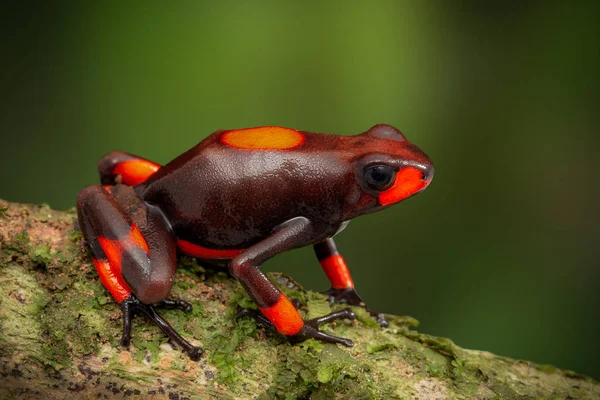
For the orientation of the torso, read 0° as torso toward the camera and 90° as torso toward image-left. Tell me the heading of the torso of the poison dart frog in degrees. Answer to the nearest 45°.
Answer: approximately 270°
